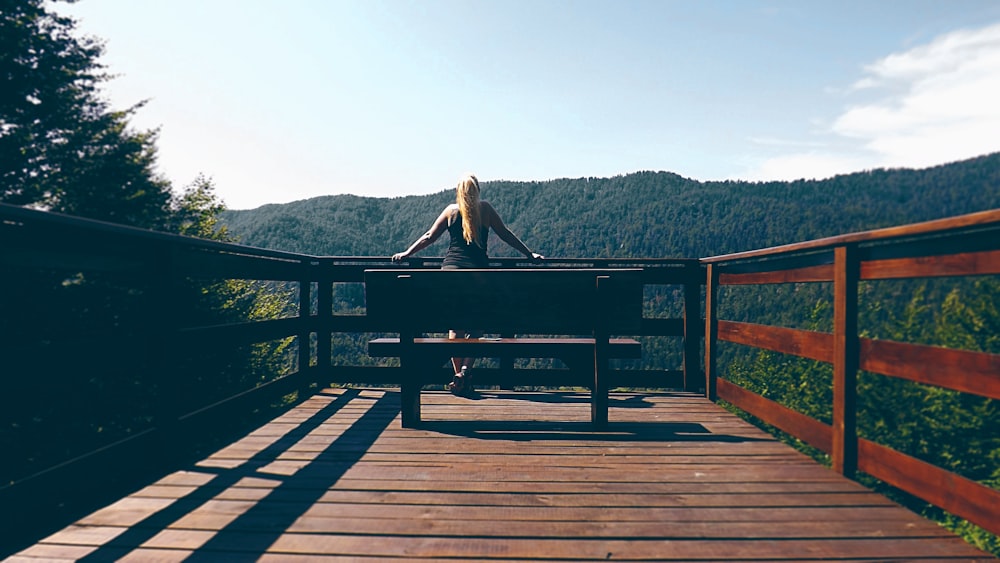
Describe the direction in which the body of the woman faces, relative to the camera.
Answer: away from the camera

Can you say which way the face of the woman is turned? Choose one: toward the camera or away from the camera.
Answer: away from the camera

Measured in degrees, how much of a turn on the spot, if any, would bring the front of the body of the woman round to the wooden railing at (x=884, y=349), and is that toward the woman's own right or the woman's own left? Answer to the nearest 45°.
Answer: approximately 135° to the woman's own right

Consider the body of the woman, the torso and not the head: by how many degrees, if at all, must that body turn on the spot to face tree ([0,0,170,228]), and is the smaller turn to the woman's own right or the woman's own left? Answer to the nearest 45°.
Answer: approximately 45° to the woman's own left
